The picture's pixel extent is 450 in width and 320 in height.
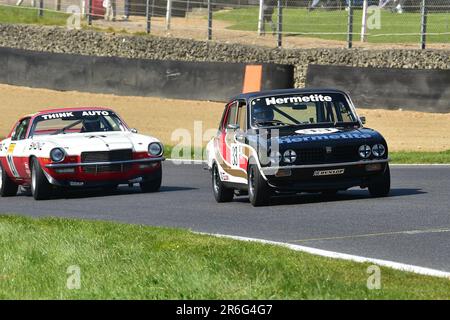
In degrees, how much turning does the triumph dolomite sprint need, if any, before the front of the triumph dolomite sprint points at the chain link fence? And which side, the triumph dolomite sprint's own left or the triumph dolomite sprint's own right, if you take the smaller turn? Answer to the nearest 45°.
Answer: approximately 135° to the triumph dolomite sprint's own left

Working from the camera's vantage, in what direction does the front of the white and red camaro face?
facing the viewer and to the right of the viewer

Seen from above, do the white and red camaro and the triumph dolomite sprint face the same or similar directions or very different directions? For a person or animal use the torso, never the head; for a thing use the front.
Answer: same or similar directions

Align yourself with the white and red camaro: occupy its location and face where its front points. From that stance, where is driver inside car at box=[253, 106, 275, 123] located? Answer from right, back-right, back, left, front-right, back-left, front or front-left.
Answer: front

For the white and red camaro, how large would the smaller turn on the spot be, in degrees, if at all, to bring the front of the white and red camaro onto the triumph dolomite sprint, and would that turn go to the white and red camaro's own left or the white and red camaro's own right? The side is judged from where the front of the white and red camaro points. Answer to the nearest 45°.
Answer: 0° — it already faces it

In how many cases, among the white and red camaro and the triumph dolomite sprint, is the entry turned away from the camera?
0
